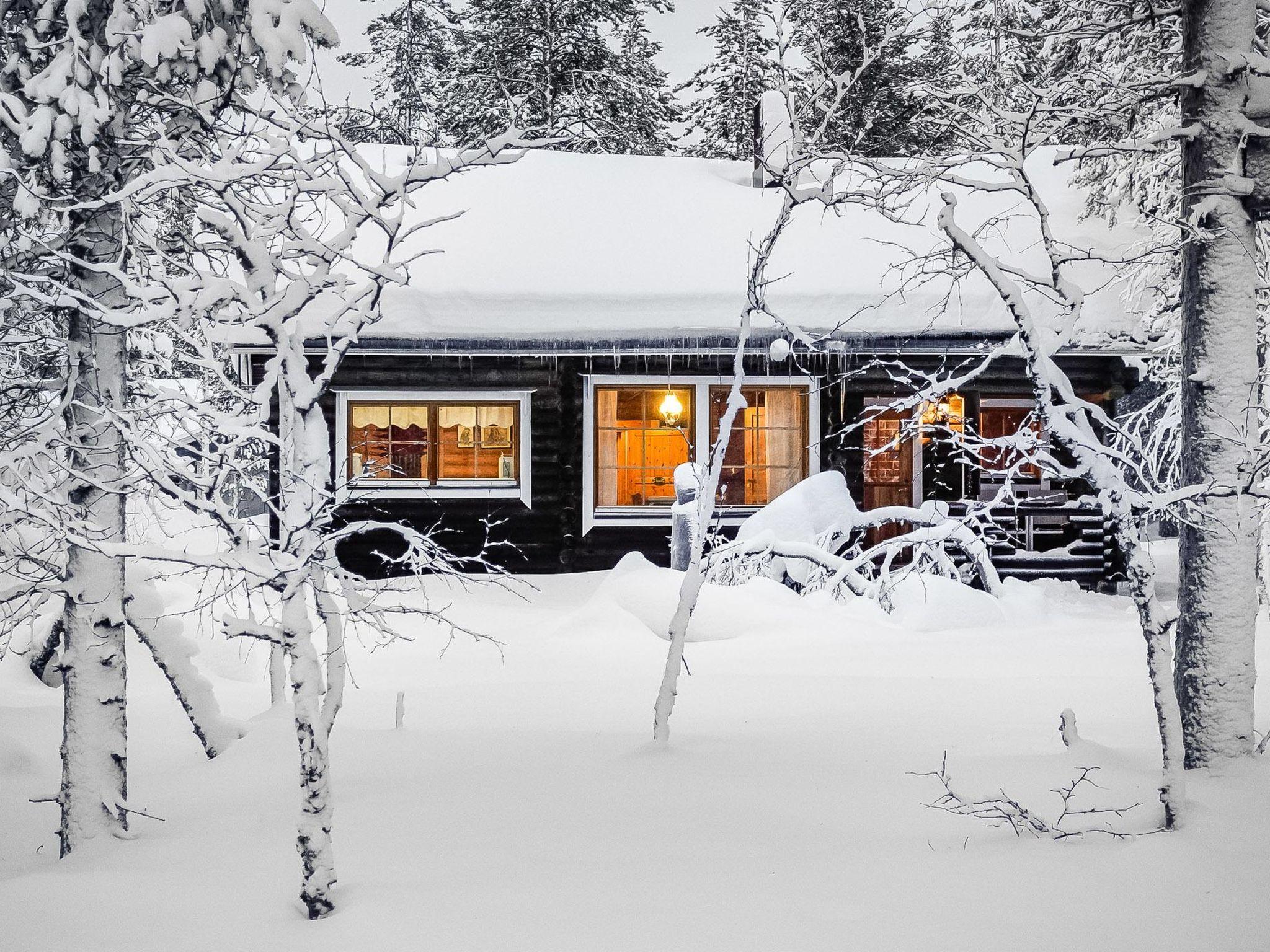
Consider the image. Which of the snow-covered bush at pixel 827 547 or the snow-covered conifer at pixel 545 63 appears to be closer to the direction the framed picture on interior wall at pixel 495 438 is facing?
the snow-covered bush

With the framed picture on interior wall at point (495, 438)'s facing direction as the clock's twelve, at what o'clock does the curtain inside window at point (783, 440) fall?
The curtain inside window is roughly at 9 o'clock from the framed picture on interior wall.

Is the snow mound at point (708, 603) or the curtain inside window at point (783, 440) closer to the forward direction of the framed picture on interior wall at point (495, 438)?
the snow mound

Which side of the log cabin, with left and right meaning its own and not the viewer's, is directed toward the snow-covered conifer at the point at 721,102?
back

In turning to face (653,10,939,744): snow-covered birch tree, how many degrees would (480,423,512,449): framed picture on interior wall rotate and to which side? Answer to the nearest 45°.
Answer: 0° — it already faces it

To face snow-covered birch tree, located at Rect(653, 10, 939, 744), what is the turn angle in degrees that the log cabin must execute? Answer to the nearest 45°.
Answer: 0° — it already faces it

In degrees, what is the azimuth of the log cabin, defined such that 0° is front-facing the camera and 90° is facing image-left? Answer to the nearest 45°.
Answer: approximately 0°

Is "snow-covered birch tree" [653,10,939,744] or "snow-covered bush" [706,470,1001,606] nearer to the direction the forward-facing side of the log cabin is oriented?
the snow-covered birch tree
